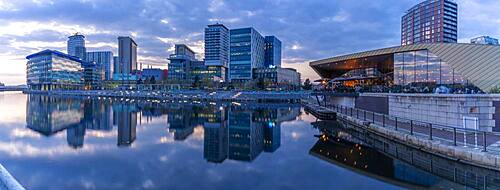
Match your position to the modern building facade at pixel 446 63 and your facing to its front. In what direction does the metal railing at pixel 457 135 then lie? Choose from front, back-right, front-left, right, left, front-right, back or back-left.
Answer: front-left

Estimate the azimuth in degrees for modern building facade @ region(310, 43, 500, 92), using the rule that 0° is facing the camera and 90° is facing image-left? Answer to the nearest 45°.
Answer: approximately 45°
